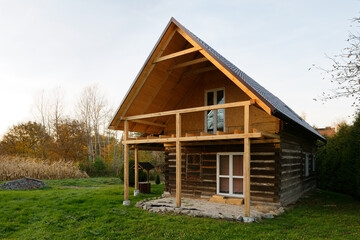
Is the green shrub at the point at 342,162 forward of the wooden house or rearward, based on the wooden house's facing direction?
rearward

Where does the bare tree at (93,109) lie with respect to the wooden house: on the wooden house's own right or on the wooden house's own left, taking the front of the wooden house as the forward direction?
on the wooden house's own right

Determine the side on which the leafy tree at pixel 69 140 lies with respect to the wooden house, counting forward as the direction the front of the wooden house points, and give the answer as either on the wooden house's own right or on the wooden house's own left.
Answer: on the wooden house's own right

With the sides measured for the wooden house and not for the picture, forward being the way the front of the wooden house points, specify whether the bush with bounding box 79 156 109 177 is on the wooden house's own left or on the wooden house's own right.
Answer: on the wooden house's own right

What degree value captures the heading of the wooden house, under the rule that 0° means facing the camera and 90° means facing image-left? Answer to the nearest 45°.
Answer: approximately 45°
